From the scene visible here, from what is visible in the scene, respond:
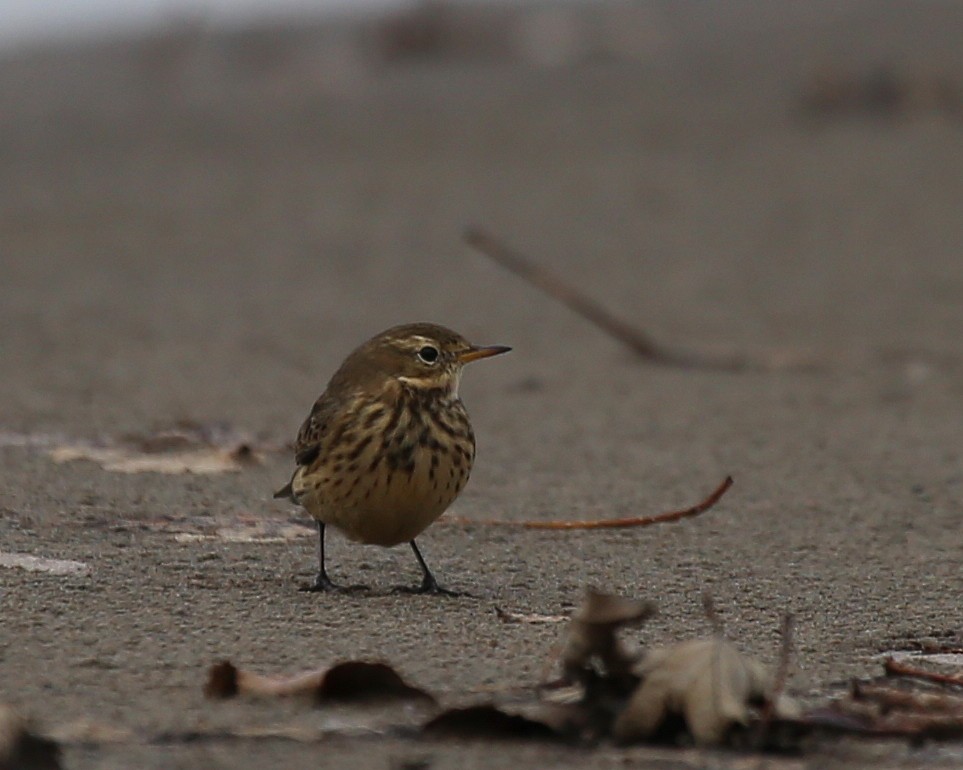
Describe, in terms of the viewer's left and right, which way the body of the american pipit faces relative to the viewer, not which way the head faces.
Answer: facing the viewer and to the right of the viewer

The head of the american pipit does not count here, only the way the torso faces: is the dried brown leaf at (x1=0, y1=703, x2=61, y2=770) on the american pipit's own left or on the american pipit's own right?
on the american pipit's own right

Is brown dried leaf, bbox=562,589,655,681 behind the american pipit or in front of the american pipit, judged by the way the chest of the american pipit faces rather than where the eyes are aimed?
in front

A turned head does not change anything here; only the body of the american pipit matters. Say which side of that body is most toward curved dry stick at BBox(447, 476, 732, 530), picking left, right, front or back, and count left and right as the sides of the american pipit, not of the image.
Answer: left

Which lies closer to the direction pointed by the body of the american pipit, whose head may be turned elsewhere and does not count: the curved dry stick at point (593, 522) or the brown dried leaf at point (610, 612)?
the brown dried leaf

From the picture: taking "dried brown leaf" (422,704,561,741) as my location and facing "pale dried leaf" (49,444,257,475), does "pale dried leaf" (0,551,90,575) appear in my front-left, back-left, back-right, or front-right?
front-left

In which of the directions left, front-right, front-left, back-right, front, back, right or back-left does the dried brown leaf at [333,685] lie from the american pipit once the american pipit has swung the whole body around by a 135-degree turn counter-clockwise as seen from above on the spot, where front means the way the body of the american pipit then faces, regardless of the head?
back

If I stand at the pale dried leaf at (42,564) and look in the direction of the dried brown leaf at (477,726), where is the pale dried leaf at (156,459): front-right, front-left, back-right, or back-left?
back-left

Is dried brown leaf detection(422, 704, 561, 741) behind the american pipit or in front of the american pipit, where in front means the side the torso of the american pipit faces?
in front

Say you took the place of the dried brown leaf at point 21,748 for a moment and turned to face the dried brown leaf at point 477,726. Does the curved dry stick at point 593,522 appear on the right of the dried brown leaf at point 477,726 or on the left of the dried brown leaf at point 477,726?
left

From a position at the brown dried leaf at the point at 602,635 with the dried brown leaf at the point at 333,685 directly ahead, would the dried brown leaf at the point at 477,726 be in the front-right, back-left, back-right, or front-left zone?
front-left

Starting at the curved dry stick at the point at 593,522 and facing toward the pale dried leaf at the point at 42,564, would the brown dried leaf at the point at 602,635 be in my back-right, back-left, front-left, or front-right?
front-left

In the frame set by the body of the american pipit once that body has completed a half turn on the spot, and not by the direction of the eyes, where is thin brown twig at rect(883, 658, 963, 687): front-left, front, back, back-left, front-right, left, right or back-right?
back
